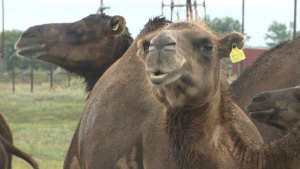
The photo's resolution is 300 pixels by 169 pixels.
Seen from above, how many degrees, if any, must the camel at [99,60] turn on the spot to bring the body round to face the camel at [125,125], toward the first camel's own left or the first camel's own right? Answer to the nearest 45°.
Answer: approximately 90° to the first camel's own left

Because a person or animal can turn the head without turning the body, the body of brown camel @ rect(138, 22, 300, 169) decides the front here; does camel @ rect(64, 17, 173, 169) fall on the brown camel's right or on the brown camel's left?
on the brown camel's right

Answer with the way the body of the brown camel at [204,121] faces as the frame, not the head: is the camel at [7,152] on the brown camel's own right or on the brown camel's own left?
on the brown camel's own right

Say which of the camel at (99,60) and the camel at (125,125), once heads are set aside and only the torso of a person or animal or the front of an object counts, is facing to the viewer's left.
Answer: the camel at (99,60)
